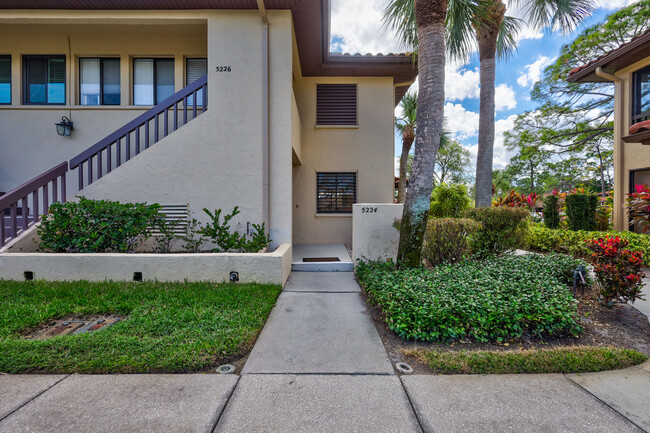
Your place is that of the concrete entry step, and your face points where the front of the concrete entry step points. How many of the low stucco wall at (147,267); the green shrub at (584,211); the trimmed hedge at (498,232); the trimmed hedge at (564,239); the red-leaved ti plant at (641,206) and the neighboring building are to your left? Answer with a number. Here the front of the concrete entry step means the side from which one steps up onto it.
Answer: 5

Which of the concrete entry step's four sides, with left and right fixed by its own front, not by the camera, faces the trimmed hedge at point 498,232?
left

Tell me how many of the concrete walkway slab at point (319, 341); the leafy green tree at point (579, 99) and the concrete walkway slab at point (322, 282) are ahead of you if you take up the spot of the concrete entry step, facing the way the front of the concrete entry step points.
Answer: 2

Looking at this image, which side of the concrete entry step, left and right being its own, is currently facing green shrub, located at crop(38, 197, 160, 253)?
right

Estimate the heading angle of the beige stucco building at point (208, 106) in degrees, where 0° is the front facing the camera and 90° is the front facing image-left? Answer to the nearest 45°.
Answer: approximately 0°

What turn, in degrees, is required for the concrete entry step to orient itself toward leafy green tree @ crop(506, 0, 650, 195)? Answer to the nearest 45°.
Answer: approximately 135° to its left

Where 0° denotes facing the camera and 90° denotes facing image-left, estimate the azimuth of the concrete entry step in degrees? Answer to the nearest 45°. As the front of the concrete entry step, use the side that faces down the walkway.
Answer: approximately 0°

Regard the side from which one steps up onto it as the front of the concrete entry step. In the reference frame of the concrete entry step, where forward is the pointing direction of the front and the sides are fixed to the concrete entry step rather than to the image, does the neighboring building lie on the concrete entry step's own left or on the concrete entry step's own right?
on the concrete entry step's own left

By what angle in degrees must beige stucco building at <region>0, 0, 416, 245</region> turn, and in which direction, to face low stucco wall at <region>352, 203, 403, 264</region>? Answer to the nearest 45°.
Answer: approximately 90° to its left
